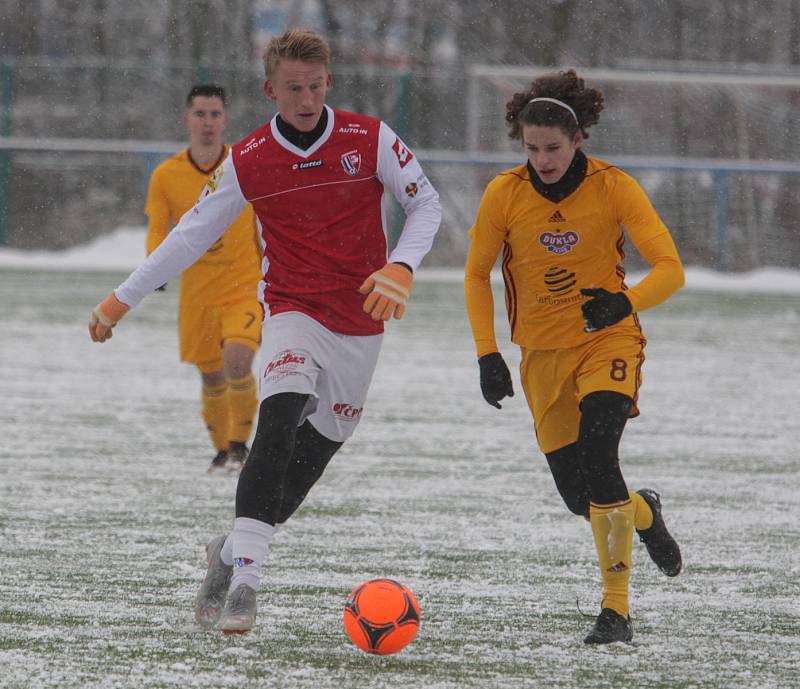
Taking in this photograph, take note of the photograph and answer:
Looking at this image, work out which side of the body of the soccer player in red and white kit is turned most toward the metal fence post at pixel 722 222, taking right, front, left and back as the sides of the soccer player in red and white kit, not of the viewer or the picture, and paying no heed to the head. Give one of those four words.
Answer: back

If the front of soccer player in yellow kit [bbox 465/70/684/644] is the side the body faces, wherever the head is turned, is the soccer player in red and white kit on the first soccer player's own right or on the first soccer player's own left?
on the first soccer player's own right

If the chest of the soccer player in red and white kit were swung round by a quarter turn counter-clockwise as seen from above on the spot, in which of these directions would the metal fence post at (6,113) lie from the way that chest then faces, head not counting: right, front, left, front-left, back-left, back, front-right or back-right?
left

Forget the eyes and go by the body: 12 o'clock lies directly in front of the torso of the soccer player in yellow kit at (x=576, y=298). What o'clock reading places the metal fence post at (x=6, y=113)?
The metal fence post is roughly at 5 o'clock from the soccer player in yellow kit.

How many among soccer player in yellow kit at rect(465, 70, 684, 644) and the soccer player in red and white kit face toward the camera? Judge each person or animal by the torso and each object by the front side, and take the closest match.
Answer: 2

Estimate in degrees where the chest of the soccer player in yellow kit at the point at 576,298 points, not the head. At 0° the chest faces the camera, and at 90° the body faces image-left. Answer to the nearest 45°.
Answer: approximately 0°

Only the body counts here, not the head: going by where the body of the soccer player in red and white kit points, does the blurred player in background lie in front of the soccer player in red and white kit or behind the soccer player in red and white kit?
behind

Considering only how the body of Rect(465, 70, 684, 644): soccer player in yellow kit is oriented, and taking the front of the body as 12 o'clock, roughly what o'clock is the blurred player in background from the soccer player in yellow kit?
The blurred player in background is roughly at 5 o'clock from the soccer player in yellow kit.

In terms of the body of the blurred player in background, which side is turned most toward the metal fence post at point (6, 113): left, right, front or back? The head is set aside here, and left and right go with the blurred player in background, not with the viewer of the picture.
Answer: back

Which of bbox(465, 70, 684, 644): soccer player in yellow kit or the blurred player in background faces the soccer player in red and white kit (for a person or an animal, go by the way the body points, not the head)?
the blurred player in background
